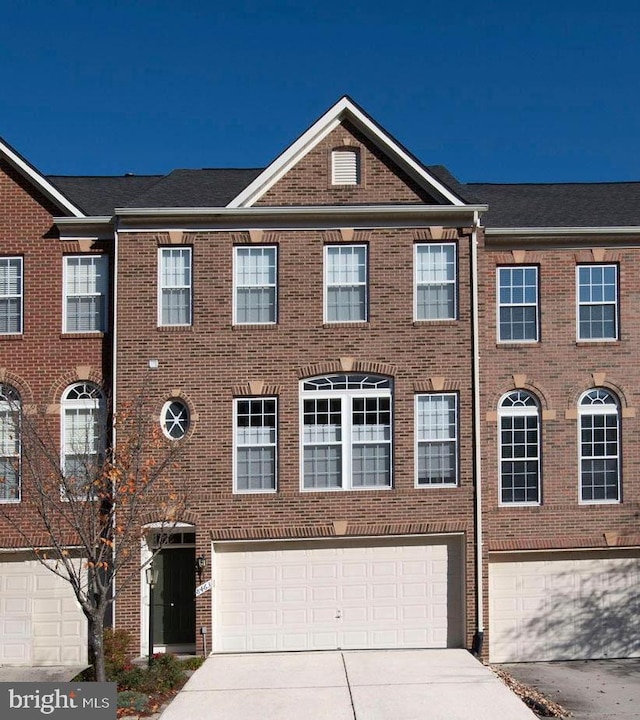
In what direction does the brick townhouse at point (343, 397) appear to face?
toward the camera

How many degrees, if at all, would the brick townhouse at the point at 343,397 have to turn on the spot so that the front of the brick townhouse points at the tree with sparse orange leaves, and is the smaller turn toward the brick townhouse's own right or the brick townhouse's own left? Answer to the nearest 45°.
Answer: approximately 45° to the brick townhouse's own right

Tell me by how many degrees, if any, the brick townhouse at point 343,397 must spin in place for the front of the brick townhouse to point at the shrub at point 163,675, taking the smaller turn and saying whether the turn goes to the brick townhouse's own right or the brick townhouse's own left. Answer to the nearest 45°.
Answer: approximately 45° to the brick townhouse's own right

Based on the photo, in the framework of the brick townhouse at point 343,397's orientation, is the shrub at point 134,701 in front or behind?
in front
